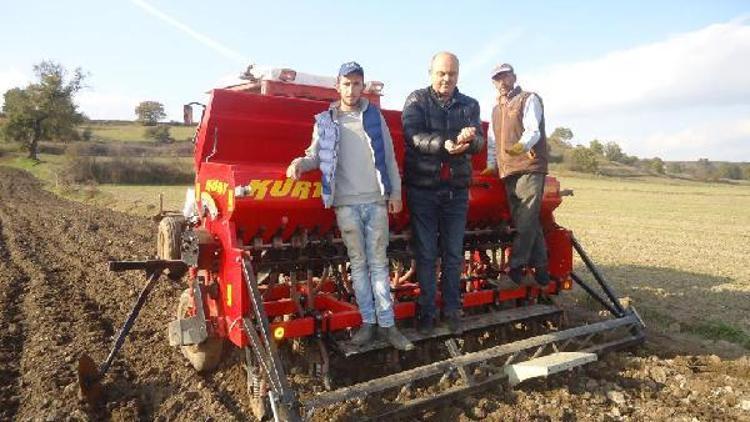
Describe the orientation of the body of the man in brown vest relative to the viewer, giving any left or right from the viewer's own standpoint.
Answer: facing the viewer and to the left of the viewer

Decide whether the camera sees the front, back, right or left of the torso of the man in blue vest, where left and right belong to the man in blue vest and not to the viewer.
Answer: front

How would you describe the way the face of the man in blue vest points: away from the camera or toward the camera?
toward the camera

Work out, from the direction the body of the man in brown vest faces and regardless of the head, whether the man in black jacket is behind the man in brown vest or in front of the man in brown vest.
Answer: in front

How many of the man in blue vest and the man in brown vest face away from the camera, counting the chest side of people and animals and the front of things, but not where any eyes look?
0

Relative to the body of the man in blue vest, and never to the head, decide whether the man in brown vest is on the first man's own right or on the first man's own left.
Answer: on the first man's own left
